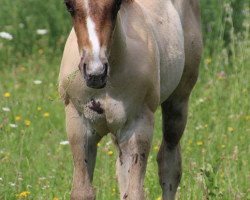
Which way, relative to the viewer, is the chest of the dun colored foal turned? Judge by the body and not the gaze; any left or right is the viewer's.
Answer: facing the viewer and to the left of the viewer

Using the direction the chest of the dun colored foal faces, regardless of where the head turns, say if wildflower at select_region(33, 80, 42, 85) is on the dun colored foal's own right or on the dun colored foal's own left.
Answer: on the dun colored foal's own right

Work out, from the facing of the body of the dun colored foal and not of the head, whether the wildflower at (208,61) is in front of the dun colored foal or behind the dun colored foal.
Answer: behind

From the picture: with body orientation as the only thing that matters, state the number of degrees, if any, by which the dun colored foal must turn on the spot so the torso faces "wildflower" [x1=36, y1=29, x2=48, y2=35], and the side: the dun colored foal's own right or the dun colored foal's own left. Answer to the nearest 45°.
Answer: approximately 135° to the dun colored foal's own right

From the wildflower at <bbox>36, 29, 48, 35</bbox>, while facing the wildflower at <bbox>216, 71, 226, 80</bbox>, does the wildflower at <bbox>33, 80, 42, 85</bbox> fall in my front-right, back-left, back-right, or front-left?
front-right
